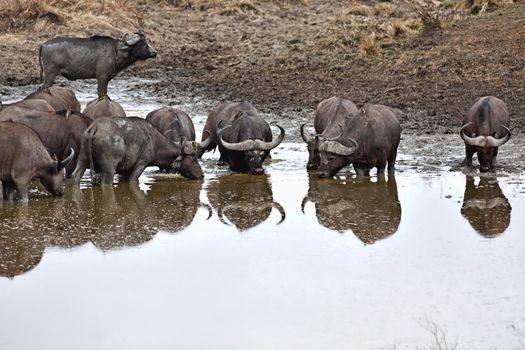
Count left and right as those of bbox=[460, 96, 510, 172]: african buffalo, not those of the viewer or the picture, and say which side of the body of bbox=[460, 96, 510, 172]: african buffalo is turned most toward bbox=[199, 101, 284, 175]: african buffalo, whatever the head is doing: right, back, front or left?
right

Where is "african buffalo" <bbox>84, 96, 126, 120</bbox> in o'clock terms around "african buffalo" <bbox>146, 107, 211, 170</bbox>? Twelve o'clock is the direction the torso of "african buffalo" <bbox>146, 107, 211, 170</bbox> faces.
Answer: "african buffalo" <bbox>84, 96, 126, 120</bbox> is roughly at 5 o'clock from "african buffalo" <bbox>146, 107, 211, 170</bbox>.

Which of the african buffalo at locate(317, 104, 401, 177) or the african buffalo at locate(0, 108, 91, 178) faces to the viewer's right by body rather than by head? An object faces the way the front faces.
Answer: the african buffalo at locate(0, 108, 91, 178)

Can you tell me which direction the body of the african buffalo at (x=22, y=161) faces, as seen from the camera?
to the viewer's right

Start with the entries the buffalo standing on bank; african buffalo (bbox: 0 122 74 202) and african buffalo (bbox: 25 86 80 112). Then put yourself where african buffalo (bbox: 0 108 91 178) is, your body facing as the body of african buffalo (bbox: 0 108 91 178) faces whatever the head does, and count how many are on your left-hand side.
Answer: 2

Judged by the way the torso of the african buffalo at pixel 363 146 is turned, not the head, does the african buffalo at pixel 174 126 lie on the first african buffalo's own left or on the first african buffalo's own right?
on the first african buffalo's own right

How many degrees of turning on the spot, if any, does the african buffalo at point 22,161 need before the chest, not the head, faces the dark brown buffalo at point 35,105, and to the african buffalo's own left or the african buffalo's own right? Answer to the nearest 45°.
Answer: approximately 90° to the african buffalo's own left
